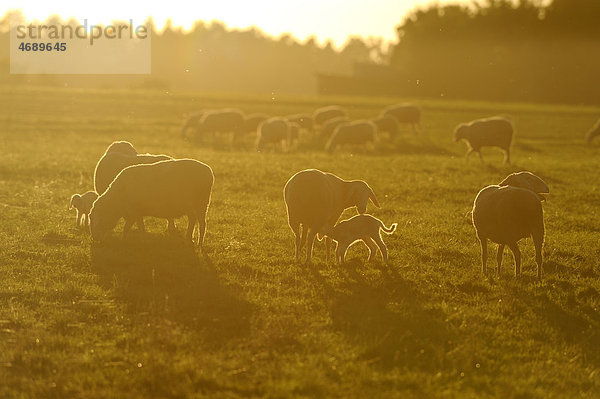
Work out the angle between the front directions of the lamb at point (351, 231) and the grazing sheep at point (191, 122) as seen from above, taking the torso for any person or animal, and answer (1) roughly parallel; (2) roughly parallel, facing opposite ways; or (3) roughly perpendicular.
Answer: roughly parallel

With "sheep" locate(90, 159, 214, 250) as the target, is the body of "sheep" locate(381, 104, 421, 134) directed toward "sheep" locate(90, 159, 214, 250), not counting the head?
no

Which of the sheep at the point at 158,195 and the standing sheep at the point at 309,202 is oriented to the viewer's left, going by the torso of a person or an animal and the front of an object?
the sheep

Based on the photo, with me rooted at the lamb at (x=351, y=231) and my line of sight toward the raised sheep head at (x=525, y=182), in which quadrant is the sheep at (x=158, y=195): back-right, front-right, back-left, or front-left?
back-left

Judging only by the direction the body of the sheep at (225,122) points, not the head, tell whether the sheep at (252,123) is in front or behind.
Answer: behind

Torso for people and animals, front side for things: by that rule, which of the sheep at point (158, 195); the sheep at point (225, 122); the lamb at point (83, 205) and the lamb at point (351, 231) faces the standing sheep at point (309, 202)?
the lamb at point (351, 231)

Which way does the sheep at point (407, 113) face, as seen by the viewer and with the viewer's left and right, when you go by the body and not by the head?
facing to the left of the viewer

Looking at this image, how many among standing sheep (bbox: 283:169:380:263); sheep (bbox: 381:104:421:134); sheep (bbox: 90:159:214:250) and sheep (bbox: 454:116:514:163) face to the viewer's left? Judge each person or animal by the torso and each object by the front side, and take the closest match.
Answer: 3

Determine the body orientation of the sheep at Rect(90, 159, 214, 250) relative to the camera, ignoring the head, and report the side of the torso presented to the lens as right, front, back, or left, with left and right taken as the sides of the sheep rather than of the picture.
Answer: left

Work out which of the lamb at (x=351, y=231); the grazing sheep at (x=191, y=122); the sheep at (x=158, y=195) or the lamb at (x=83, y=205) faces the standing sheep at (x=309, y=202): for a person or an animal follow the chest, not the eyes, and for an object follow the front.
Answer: the lamb at (x=351, y=231)

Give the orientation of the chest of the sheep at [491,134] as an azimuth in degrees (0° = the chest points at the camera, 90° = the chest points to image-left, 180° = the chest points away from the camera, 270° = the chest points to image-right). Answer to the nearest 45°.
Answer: approximately 90°

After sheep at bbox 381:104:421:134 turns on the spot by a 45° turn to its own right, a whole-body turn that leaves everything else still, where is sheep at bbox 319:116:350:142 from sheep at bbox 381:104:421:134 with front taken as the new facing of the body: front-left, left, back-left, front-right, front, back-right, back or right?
left

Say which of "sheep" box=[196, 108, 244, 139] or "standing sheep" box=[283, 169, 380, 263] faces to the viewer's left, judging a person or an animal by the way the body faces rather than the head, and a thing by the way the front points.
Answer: the sheep

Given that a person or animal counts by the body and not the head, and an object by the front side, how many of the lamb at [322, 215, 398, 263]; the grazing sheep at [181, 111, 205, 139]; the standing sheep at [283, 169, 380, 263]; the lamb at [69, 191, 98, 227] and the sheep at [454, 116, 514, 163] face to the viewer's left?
4

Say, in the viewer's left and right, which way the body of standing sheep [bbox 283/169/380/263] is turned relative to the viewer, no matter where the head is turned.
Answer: facing away from the viewer and to the right of the viewer

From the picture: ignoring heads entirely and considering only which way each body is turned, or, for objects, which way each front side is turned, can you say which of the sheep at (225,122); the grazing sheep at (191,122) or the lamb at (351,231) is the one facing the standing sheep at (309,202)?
the lamb

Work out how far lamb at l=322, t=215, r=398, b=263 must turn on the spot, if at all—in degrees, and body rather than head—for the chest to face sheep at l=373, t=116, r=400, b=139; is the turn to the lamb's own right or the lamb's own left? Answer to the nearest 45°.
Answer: approximately 90° to the lamb's own right

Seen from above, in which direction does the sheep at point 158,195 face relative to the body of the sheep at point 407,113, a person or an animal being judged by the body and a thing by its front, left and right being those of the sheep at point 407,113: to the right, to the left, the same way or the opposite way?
the same way
